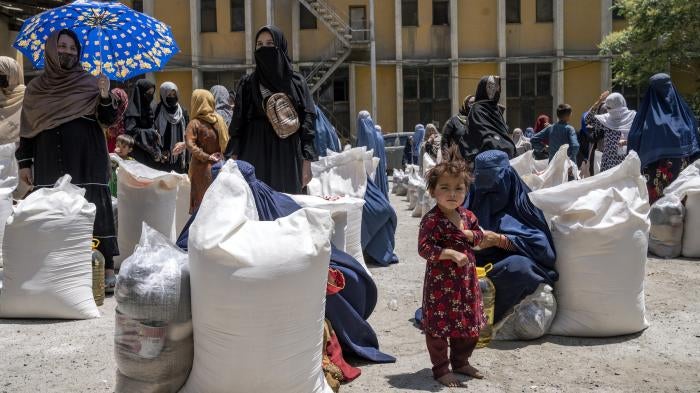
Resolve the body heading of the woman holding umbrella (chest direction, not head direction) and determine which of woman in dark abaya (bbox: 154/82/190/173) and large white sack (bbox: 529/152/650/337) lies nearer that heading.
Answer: the large white sack

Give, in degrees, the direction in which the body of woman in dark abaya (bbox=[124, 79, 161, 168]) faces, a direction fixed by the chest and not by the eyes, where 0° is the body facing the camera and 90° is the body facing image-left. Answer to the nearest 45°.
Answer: approximately 315°

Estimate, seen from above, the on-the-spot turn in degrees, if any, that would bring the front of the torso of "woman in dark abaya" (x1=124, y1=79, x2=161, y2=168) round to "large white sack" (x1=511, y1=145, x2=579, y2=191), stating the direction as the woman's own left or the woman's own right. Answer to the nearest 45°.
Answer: approximately 45° to the woman's own left

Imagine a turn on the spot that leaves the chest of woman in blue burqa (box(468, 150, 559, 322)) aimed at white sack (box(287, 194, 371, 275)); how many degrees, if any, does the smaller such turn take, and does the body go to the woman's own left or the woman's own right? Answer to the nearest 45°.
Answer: approximately 90° to the woman's own right

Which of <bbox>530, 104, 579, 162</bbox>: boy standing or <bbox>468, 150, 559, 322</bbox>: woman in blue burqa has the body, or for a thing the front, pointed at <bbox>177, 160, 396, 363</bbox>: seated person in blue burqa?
the woman in blue burqa

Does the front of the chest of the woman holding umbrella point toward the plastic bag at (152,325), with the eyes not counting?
yes

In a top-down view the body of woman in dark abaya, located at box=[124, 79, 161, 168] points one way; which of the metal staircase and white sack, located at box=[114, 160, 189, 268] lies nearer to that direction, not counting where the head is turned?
the white sack
